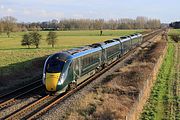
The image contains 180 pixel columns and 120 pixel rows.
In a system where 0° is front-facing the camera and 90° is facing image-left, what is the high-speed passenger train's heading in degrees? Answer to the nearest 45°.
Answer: approximately 45°

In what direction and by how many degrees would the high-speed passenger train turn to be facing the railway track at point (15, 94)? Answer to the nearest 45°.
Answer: approximately 45° to its right
